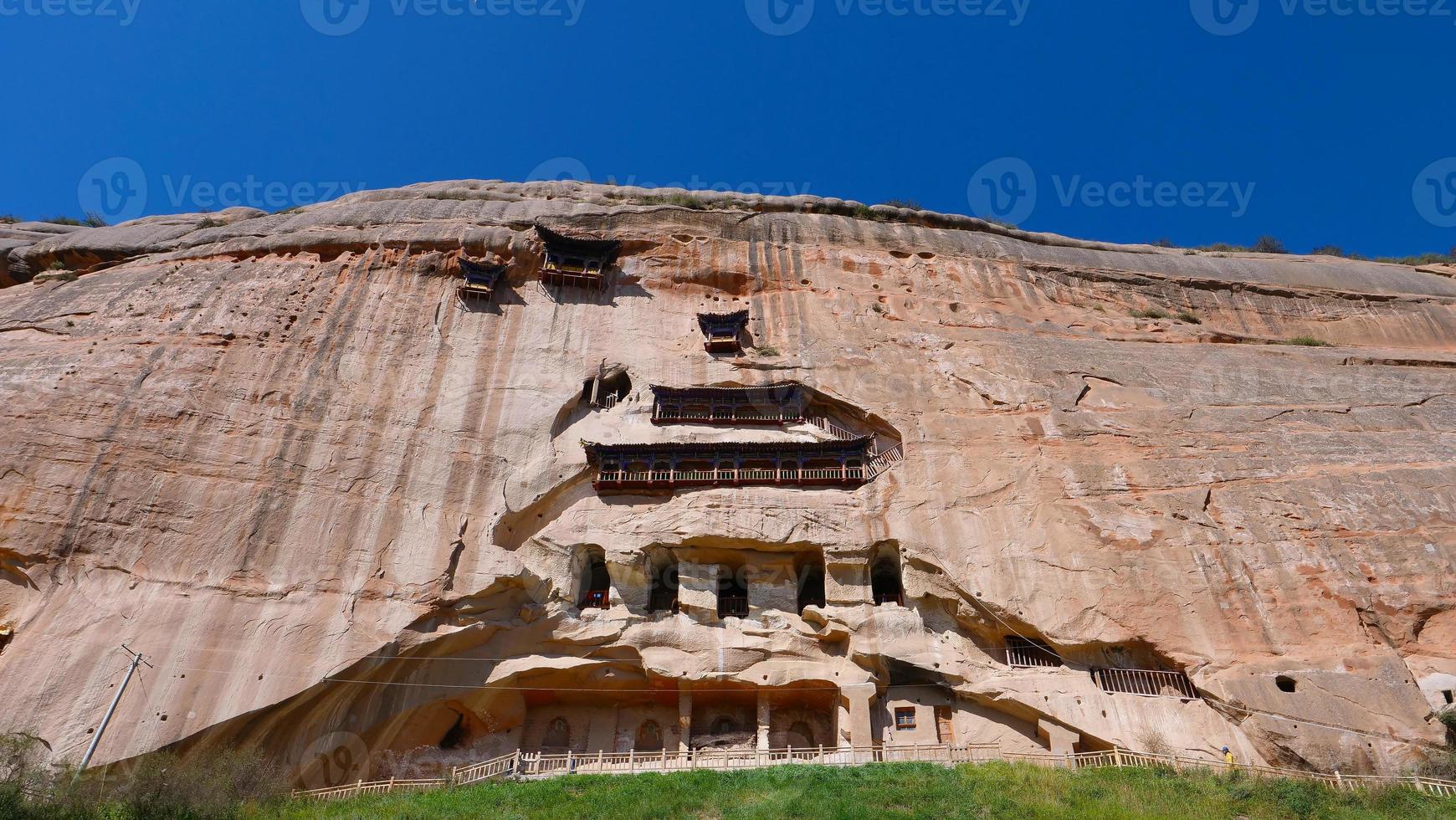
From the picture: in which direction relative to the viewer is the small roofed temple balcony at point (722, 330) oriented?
toward the camera

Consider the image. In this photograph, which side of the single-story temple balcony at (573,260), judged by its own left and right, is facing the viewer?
front

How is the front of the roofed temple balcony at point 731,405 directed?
toward the camera

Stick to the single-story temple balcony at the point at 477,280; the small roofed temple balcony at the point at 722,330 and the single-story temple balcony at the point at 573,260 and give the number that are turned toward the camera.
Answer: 3

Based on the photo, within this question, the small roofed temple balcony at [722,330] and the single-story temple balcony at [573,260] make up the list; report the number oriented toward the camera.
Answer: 2

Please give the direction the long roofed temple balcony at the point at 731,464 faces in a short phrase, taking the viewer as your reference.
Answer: facing the viewer

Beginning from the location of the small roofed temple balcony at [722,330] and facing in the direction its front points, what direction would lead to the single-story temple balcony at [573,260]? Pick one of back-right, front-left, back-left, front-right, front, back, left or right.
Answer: right

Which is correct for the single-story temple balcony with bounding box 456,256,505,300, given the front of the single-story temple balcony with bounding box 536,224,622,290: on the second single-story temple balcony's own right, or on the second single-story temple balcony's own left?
on the second single-story temple balcony's own right

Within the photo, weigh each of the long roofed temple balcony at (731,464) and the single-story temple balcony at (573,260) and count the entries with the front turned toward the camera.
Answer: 2
